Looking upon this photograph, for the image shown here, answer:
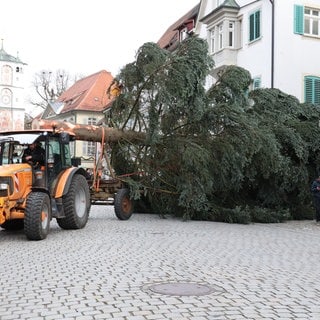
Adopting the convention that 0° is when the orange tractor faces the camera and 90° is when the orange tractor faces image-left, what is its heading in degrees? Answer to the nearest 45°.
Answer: approximately 45°

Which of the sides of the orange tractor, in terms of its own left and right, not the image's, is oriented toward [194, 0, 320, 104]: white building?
back
